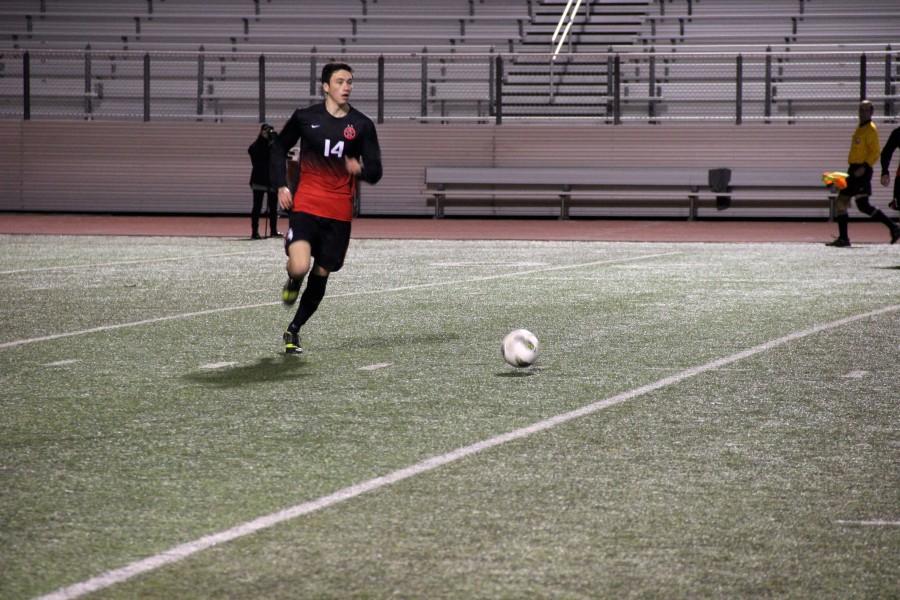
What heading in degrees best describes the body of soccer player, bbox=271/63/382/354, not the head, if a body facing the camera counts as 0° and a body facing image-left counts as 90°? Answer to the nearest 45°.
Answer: approximately 0°

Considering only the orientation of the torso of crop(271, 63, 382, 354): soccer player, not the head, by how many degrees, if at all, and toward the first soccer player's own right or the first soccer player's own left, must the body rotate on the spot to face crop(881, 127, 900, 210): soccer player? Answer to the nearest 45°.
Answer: approximately 135° to the first soccer player's own left

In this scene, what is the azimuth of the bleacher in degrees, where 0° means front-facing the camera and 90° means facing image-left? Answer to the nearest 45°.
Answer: approximately 0°

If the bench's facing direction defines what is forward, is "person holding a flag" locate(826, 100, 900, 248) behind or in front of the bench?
in front

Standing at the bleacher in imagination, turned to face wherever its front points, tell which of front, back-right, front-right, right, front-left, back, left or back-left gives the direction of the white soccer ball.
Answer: front

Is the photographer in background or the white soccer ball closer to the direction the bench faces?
the white soccer ball

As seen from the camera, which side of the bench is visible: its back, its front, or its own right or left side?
front

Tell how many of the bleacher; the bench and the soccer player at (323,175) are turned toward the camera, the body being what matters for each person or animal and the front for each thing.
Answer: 3

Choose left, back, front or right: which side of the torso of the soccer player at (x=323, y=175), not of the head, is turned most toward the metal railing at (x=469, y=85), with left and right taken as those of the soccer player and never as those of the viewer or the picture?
back

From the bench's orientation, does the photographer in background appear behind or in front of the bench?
in front

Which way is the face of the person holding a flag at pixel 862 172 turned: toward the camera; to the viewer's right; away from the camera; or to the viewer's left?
to the viewer's left

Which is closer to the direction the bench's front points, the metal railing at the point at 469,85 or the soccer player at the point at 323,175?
the soccer player

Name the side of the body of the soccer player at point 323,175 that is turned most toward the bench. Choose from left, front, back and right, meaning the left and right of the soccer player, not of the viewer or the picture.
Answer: back

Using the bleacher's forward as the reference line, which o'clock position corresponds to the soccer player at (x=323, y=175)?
The soccer player is roughly at 12 o'clock from the bleacher.

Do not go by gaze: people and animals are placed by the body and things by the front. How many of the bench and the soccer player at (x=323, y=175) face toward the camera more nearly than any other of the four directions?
2
